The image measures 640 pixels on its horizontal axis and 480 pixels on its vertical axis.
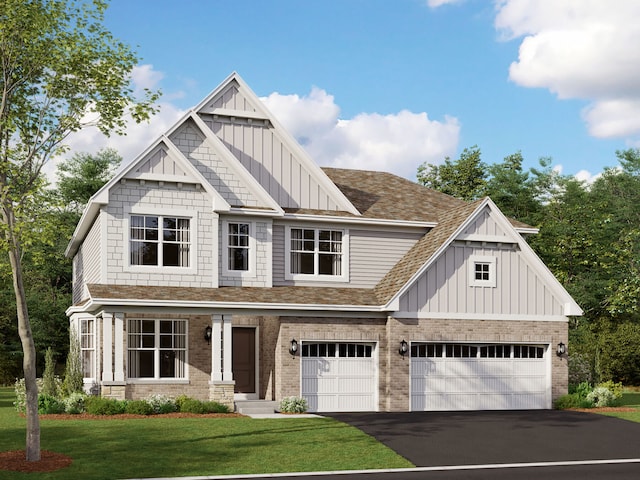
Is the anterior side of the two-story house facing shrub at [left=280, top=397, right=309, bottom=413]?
yes

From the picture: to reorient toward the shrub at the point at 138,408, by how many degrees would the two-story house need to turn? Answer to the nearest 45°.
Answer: approximately 45° to its right

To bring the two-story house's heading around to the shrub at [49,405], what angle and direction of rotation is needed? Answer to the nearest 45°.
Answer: approximately 45° to its right

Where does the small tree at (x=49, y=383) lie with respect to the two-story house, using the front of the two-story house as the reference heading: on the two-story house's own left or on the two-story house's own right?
on the two-story house's own right

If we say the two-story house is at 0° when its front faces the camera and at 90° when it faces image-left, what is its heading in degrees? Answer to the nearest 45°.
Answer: approximately 0°

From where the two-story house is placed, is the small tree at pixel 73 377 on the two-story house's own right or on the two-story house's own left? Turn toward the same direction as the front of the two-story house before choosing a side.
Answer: on the two-story house's own right

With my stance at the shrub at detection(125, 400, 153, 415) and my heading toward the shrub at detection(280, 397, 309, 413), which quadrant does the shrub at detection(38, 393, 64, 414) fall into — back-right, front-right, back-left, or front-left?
back-left

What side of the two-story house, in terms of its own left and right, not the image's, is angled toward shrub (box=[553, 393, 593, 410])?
left
